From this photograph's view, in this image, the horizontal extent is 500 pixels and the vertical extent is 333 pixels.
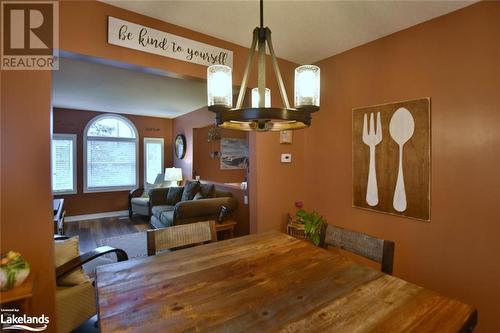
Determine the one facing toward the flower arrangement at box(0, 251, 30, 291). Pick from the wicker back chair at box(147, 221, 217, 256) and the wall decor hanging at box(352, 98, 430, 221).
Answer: the wall decor hanging

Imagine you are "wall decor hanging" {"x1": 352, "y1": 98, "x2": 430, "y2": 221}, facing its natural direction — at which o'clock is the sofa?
The sofa is roughly at 2 o'clock from the wall decor hanging.

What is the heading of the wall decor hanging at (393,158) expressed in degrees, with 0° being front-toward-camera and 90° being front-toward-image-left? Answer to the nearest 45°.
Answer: approximately 45°

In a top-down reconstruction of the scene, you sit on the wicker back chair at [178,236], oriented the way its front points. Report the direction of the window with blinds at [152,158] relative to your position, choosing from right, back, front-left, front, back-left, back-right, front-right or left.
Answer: back-left

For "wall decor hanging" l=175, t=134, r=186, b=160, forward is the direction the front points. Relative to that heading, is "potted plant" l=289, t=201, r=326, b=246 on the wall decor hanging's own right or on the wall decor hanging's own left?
on the wall decor hanging's own left

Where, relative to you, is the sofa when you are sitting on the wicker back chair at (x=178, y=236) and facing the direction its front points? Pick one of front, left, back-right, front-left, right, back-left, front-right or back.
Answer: back-left

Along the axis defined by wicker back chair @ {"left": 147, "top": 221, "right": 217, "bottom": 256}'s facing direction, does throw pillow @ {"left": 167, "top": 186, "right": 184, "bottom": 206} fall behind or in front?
behind

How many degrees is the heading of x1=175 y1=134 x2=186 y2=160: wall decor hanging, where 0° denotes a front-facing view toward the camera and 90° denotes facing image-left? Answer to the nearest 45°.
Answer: approximately 45°

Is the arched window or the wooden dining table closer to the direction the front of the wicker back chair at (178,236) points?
the wooden dining table

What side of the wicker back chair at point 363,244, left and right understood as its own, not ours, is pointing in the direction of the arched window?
right
